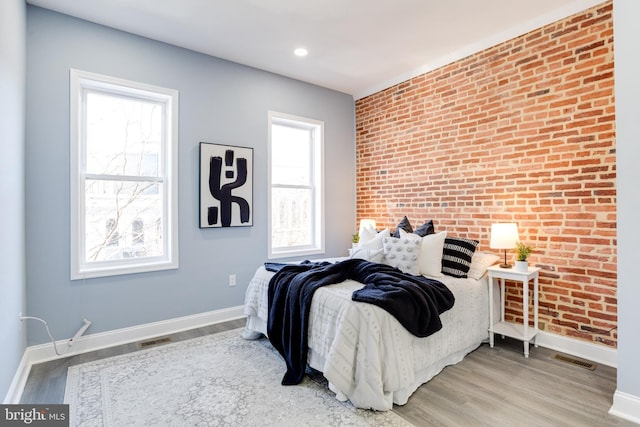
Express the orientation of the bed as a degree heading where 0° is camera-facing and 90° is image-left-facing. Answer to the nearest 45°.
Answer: approximately 45°

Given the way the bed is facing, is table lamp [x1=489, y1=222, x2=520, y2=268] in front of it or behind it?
behind

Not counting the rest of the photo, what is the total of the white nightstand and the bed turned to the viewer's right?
0

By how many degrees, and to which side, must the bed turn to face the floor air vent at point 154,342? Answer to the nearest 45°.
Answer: approximately 45° to its right

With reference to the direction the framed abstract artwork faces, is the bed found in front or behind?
in front

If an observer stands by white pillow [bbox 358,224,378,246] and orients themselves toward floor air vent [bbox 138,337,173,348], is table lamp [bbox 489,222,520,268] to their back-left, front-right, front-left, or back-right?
back-left

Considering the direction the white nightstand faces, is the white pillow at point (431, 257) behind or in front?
in front

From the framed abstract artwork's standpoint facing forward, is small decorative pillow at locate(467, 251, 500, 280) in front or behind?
in front

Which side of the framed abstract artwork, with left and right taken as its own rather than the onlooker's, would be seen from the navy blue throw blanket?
front

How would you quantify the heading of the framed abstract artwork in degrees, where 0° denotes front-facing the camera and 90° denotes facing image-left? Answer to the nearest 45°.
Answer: approximately 315°

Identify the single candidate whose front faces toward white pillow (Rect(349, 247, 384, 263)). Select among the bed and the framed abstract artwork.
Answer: the framed abstract artwork
